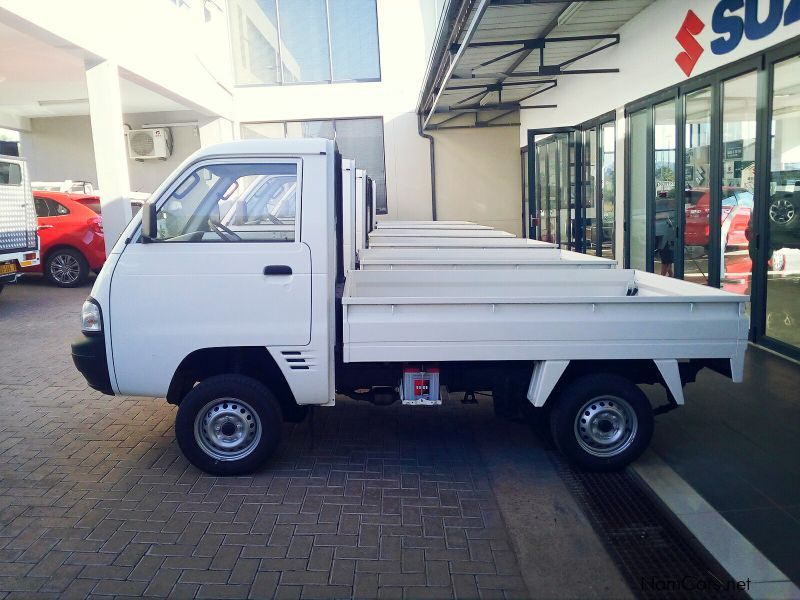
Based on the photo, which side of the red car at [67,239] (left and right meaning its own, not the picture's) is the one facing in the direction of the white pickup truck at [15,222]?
left

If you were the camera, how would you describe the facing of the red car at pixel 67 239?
facing to the left of the viewer

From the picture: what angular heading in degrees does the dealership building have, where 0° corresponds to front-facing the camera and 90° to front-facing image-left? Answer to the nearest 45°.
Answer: approximately 90°

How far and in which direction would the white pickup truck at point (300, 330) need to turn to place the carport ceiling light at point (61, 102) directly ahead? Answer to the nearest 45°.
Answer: approximately 45° to its right

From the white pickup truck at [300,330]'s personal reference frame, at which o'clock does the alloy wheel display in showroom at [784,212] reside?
The alloy wheel display in showroom is roughly at 5 o'clock from the white pickup truck.

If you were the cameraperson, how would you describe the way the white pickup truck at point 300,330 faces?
facing to the left of the viewer
